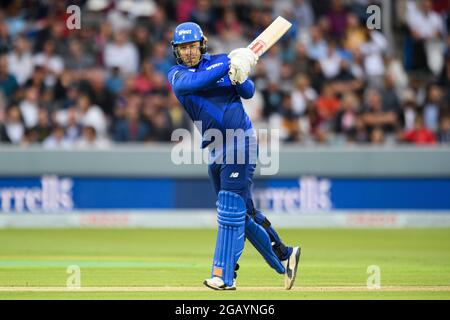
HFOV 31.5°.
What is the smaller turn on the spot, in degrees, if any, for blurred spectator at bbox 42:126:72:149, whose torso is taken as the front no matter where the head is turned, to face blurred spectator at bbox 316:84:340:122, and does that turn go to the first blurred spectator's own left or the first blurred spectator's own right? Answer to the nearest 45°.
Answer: approximately 90° to the first blurred spectator's own left

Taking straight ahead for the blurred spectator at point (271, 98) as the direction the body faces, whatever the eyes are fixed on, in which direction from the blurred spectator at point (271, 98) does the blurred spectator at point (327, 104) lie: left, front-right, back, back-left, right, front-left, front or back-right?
left

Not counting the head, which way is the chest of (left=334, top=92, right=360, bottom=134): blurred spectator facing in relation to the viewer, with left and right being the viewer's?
facing the viewer

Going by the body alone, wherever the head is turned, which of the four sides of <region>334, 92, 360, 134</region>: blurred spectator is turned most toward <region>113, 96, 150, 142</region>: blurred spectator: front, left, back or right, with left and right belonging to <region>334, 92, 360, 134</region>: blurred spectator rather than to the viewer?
right

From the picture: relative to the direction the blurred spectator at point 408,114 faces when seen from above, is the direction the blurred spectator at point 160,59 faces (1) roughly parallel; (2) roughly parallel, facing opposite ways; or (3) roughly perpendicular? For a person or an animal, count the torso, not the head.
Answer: roughly parallel

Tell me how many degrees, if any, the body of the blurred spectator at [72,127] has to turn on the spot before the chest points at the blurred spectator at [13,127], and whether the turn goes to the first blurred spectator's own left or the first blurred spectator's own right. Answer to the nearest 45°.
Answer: approximately 90° to the first blurred spectator's own right

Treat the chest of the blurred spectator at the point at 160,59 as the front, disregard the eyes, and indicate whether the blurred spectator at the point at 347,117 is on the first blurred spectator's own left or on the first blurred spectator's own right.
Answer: on the first blurred spectator's own left

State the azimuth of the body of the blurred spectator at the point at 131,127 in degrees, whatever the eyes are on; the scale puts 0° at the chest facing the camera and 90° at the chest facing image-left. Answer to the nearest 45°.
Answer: approximately 0°

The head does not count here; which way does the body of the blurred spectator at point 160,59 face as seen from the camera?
toward the camera

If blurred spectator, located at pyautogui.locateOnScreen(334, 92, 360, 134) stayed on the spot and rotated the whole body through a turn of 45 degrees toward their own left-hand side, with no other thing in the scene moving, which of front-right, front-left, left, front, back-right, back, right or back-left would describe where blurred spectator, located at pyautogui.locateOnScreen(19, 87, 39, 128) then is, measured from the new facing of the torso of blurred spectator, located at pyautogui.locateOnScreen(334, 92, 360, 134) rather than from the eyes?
back-right

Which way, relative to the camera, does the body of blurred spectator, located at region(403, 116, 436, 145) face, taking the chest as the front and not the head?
toward the camera

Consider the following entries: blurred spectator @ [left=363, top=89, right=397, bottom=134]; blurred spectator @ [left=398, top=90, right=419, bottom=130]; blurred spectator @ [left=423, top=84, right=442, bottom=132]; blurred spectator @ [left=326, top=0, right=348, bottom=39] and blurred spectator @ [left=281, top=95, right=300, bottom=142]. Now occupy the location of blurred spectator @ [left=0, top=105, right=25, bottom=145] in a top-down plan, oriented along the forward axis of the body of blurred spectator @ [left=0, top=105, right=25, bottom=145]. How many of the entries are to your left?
5

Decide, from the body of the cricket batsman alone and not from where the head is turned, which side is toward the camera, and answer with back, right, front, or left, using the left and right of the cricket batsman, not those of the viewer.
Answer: front
